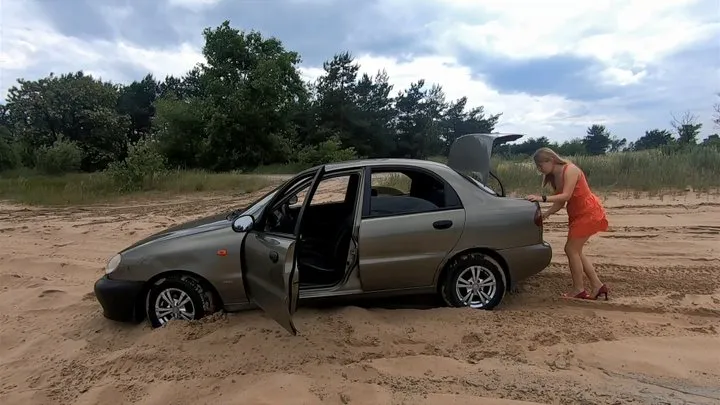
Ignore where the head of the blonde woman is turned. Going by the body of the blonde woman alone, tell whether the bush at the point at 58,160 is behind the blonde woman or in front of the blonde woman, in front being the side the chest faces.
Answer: in front

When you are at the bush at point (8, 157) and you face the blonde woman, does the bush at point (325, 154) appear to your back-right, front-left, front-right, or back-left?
front-left

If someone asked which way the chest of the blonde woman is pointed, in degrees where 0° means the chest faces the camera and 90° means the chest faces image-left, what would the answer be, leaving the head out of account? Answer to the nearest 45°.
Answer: approximately 90°

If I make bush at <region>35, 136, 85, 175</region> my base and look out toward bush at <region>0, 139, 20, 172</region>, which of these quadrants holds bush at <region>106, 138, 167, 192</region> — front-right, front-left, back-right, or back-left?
back-left

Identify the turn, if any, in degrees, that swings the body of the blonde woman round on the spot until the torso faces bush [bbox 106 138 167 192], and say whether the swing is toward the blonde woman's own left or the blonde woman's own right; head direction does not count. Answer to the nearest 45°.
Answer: approximately 45° to the blonde woman's own right

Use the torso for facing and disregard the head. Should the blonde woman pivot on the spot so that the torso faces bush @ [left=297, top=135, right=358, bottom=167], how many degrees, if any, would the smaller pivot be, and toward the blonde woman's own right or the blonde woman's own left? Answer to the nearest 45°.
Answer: approximately 45° to the blonde woman's own right

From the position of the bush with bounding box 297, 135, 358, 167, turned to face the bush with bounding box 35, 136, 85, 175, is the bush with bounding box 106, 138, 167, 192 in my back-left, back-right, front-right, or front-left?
front-left

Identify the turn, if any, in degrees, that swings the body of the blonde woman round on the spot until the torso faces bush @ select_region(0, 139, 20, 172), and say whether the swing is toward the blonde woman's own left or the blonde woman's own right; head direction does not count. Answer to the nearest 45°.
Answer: approximately 45° to the blonde woman's own right
